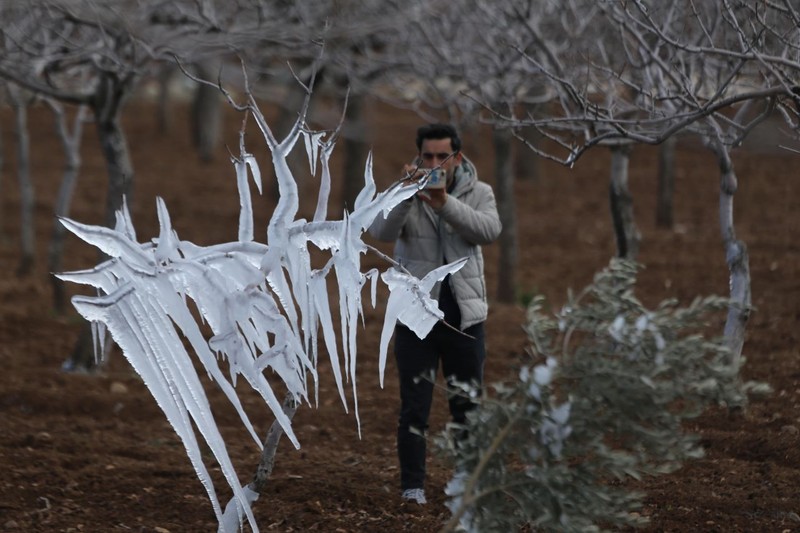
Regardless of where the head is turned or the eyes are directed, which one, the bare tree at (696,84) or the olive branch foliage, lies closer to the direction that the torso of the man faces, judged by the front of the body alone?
the olive branch foliage

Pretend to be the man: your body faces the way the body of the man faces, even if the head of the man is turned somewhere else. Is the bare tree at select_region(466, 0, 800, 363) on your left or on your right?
on your left

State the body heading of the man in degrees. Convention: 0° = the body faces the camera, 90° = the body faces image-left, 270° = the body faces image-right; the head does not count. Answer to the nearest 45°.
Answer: approximately 0°

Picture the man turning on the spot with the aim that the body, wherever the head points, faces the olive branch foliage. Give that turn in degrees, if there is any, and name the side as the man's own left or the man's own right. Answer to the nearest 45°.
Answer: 0° — they already face it

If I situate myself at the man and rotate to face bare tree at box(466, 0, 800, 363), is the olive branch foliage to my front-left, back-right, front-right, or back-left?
back-right

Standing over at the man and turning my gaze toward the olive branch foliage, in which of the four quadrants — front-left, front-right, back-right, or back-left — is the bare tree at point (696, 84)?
back-left
